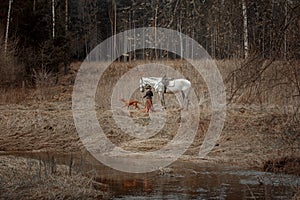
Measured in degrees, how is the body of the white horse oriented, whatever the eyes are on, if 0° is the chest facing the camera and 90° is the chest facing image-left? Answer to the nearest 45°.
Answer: approximately 90°
